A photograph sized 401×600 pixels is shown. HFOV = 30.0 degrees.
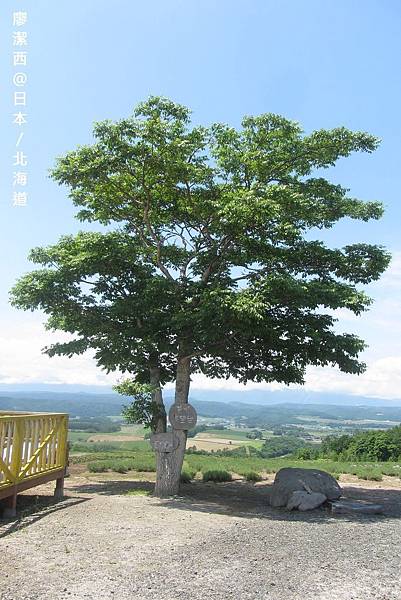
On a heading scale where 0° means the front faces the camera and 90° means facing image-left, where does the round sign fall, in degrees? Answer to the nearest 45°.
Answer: approximately 0°

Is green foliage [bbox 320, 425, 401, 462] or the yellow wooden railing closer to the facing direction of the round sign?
the yellow wooden railing

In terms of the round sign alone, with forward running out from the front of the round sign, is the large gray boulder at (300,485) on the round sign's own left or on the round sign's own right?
on the round sign's own left

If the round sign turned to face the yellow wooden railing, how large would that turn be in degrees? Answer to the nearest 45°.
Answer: approximately 45° to its right

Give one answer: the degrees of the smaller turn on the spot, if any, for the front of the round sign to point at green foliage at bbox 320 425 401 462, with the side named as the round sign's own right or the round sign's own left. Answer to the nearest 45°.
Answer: approximately 135° to the round sign's own left
